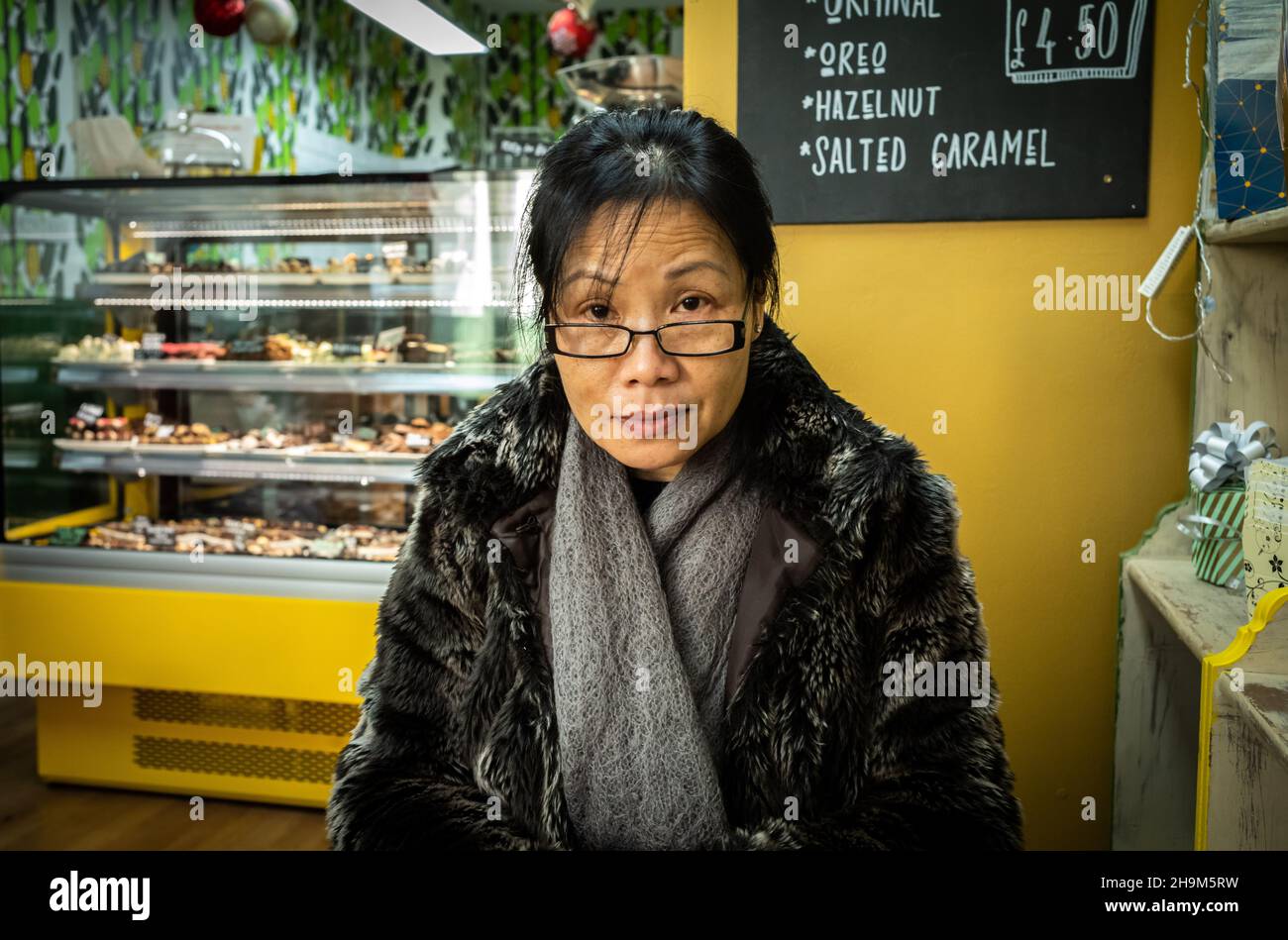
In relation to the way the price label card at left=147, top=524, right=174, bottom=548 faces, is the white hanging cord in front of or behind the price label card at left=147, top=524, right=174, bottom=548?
in front

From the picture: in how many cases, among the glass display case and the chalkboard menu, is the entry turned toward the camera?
2

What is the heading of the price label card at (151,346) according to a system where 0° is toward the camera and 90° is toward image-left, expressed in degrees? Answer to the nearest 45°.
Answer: approximately 0°

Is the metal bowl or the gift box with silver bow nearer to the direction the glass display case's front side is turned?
the gift box with silver bow

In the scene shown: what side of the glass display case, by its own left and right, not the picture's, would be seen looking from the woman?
front
